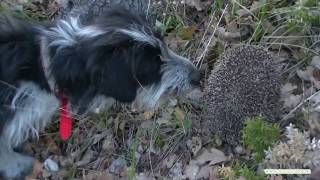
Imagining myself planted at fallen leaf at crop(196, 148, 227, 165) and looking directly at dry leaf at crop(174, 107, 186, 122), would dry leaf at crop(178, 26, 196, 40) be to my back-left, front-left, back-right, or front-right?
front-right

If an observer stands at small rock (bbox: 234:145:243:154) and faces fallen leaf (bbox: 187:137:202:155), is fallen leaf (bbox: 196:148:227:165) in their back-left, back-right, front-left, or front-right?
front-left

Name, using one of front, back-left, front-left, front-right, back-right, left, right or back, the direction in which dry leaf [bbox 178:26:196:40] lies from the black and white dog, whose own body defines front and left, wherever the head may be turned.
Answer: front-left

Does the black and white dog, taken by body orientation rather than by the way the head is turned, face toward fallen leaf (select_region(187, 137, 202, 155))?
yes

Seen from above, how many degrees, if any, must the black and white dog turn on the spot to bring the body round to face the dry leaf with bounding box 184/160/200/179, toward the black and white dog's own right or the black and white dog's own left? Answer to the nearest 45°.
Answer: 0° — it already faces it

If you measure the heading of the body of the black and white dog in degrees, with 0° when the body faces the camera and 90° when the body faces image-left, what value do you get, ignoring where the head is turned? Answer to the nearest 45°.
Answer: approximately 270°

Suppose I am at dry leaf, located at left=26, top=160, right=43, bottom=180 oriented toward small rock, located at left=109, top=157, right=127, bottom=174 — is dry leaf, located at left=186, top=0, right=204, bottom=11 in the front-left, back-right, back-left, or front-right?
front-left

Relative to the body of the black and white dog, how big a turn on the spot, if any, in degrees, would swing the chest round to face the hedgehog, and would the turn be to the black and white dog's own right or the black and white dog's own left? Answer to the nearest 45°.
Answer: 0° — it already faces it

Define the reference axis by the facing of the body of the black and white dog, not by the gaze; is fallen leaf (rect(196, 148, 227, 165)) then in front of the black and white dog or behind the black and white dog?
in front
